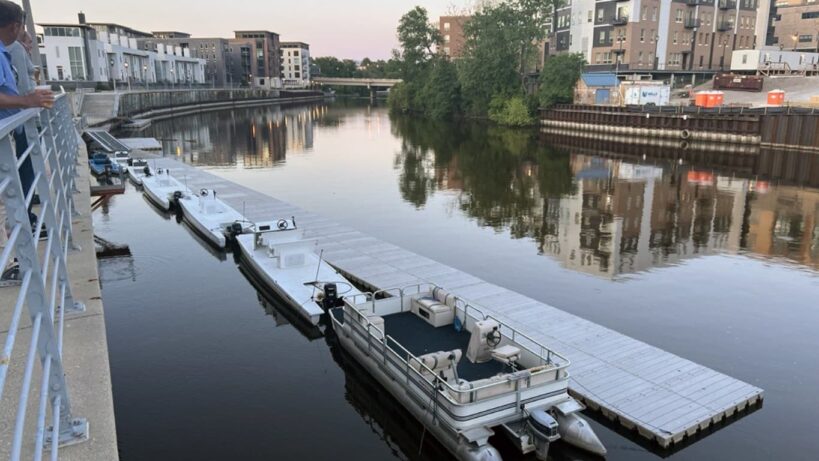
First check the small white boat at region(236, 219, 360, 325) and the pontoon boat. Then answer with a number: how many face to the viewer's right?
0

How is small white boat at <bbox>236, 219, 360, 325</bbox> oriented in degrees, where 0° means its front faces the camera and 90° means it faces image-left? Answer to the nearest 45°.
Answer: approximately 135°

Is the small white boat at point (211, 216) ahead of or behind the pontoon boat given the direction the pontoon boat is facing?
ahead

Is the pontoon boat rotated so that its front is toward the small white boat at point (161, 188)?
yes

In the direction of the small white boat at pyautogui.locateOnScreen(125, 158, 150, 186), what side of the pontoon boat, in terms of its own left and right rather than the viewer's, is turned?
front

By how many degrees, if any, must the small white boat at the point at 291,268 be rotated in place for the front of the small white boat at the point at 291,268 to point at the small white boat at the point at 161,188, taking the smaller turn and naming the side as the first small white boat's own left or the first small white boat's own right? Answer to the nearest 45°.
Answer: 0° — it already faces it

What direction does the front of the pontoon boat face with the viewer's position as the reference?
facing away from the viewer and to the left of the viewer

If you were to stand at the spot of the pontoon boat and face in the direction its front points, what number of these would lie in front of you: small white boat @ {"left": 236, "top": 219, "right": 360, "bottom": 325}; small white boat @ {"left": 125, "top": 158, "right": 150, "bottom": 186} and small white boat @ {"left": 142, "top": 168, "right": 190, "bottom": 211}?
3

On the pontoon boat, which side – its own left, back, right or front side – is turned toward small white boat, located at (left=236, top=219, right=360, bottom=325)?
front

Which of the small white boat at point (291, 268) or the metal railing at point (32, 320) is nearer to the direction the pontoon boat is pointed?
the small white boat

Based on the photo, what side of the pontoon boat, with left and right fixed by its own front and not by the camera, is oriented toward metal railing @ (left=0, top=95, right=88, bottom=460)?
left

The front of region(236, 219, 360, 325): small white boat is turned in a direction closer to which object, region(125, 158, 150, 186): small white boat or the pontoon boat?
the small white boat
